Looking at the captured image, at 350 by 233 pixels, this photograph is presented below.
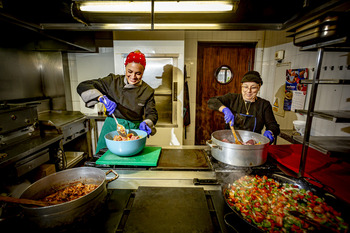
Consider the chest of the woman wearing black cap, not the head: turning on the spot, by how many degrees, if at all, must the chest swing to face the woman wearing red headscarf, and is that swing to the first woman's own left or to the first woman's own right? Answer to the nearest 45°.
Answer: approximately 90° to the first woman's own right

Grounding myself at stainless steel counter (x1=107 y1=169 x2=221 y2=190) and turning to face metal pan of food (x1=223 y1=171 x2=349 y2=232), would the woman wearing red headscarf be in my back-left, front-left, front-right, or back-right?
back-left

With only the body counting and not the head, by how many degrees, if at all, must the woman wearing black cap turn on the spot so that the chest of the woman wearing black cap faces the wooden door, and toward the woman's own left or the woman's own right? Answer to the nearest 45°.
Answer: approximately 180°

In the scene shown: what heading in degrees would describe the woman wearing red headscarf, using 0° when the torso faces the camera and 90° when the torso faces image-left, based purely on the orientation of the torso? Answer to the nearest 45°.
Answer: approximately 0°

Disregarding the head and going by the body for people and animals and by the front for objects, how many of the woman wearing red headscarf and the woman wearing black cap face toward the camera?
2

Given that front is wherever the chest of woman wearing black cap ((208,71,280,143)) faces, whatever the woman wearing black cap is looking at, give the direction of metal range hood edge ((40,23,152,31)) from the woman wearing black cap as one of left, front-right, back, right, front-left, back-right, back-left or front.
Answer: front-right

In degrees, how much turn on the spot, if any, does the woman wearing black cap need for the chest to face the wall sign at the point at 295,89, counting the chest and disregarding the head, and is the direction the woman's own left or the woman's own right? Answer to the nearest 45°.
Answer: approximately 135° to the woman's own left

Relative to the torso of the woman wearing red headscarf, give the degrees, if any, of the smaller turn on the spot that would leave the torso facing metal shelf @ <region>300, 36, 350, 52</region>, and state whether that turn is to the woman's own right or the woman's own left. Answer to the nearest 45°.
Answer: approximately 45° to the woman's own left

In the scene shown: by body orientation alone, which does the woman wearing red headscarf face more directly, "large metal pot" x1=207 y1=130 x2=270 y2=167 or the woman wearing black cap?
the large metal pot

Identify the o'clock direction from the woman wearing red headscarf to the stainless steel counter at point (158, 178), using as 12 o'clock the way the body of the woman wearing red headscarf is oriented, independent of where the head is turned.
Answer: The stainless steel counter is roughly at 12 o'clock from the woman wearing red headscarf.

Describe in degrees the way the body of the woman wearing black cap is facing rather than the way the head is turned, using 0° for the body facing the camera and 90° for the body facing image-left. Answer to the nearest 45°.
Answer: approximately 0°
